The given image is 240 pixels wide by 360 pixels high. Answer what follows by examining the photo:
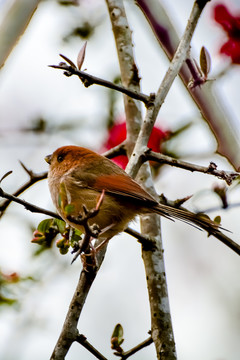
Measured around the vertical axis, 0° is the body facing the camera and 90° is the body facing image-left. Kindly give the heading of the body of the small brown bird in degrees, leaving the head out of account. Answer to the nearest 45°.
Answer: approximately 90°
